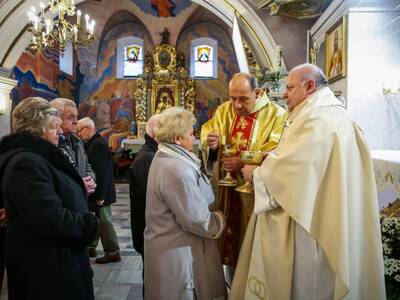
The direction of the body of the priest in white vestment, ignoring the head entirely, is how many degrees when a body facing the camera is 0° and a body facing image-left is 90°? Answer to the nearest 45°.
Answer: approximately 90°

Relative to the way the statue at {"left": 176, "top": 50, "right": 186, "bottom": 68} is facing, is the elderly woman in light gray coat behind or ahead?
ahead

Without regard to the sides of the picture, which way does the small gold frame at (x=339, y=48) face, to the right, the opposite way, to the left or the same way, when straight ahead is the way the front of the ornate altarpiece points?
to the right

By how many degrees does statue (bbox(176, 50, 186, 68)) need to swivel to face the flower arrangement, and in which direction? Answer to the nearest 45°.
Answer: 0° — it already faces it

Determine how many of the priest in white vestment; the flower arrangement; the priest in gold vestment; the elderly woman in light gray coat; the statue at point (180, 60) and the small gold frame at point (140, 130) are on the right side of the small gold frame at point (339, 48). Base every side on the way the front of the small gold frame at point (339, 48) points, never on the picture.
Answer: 2

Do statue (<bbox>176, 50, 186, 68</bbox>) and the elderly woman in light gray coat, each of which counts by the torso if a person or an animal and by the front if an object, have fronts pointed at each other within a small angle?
no

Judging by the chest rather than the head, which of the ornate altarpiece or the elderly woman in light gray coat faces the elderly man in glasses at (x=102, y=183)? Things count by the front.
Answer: the ornate altarpiece

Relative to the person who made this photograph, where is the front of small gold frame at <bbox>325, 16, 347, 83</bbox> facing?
facing the viewer and to the left of the viewer

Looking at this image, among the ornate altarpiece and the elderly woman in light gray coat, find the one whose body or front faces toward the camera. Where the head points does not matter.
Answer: the ornate altarpiece

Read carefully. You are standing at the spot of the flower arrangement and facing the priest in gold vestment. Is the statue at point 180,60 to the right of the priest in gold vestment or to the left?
right

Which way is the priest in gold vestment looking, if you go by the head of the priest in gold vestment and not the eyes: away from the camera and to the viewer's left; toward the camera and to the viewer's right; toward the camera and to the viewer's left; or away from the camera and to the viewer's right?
toward the camera and to the viewer's left

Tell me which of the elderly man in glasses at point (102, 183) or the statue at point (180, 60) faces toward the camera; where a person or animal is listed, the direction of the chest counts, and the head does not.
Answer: the statue

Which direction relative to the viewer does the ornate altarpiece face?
toward the camera

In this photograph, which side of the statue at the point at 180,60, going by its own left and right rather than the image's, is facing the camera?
front

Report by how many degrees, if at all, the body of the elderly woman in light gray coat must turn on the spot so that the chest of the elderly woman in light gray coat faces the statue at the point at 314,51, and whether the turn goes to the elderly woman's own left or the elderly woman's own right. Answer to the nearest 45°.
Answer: approximately 45° to the elderly woman's own left
